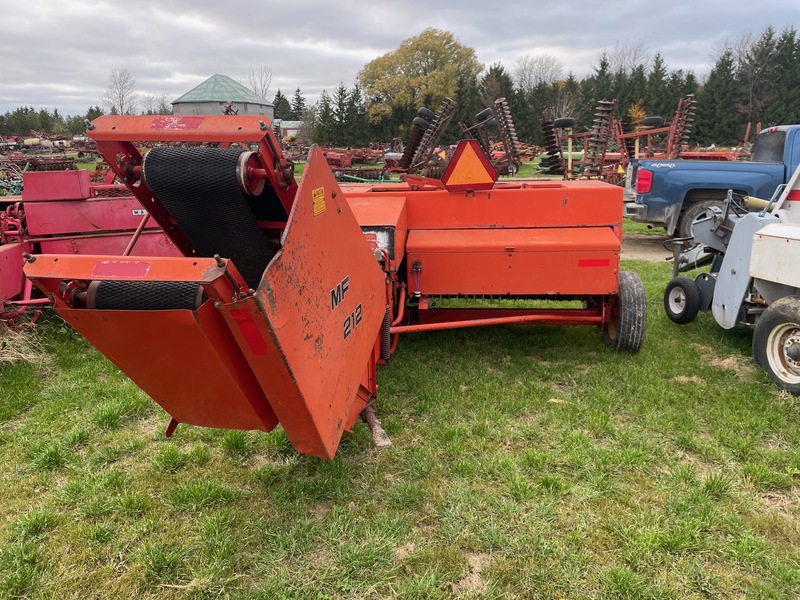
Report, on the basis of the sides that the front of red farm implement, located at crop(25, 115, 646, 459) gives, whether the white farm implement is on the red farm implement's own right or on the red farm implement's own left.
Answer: on the red farm implement's own right

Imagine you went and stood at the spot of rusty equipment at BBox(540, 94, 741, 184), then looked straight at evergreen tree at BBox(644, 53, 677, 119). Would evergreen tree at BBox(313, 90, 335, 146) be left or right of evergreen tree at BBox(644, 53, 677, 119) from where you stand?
left

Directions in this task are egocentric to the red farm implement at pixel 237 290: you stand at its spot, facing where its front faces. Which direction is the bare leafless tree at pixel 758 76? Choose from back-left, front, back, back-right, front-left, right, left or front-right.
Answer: front-right

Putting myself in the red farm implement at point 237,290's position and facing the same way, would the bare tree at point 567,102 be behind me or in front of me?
in front

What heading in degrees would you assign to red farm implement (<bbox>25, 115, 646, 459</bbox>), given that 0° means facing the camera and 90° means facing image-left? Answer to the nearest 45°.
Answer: approximately 180°

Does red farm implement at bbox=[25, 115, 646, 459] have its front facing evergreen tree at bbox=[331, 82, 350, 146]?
yes
